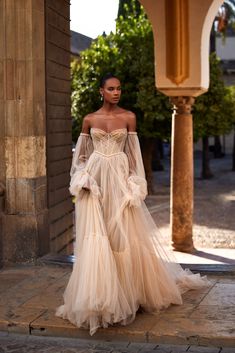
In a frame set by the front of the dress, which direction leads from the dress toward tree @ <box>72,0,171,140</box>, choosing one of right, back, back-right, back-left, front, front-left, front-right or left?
back

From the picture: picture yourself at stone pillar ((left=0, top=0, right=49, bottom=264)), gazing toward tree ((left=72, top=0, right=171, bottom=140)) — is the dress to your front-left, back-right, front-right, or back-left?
back-right

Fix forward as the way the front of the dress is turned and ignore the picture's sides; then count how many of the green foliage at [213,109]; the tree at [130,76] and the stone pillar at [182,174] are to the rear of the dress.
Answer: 3

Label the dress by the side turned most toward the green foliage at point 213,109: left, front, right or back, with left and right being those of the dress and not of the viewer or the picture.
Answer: back

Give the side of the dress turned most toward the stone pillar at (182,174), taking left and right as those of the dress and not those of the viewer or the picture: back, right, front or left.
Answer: back

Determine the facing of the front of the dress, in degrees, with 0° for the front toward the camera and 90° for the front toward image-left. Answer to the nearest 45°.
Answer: approximately 0°
